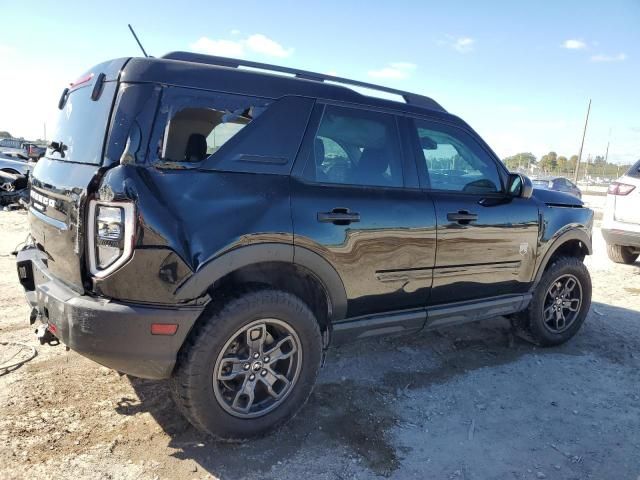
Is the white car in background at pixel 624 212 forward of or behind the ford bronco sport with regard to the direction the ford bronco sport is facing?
forward

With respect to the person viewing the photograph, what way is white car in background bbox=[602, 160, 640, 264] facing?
facing away from the viewer and to the right of the viewer

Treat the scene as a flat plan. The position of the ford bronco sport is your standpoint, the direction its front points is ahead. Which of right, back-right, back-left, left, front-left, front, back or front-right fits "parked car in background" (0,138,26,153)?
left

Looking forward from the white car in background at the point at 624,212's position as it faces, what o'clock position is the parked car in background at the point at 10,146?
The parked car in background is roughly at 8 o'clock from the white car in background.

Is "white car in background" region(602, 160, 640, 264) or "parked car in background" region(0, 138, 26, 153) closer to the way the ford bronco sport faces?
the white car in background

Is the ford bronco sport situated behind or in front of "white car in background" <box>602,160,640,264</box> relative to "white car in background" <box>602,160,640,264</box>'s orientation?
behind
